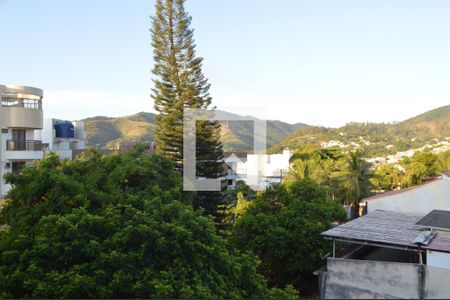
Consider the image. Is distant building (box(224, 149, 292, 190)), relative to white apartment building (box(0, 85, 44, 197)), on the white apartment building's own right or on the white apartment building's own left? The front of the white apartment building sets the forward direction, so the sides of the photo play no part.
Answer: on the white apartment building's own left

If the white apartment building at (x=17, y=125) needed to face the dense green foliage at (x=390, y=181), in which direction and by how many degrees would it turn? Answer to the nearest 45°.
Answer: approximately 45° to its left

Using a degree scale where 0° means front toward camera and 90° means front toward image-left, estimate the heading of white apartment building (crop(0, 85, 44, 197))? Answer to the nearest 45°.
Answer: approximately 315°

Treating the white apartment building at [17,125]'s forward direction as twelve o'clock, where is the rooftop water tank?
The rooftop water tank is roughly at 8 o'clock from the white apartment building.

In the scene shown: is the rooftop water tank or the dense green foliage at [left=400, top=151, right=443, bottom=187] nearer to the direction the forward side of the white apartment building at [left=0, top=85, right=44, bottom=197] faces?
the dense green foliage

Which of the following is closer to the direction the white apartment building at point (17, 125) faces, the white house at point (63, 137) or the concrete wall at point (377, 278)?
the concrete wall

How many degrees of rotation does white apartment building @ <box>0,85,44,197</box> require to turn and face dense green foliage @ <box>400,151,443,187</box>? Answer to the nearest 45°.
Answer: approximately 45° to its left
